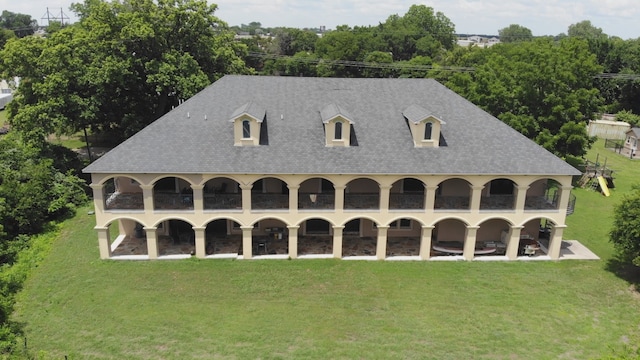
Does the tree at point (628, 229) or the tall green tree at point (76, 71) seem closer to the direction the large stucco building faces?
the tree

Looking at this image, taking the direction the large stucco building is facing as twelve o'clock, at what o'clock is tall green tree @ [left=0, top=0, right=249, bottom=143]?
The tall green tree is roughly at 4 o'clock from the large stucco building.

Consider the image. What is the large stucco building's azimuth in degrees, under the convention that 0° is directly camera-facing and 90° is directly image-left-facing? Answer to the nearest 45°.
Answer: approximately 0°

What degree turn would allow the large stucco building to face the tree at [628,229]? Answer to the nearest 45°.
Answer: approximately 90° to its left

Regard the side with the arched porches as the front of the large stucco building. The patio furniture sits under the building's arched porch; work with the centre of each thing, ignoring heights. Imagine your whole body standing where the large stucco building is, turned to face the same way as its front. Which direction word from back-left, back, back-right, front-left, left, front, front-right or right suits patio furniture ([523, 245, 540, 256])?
left
